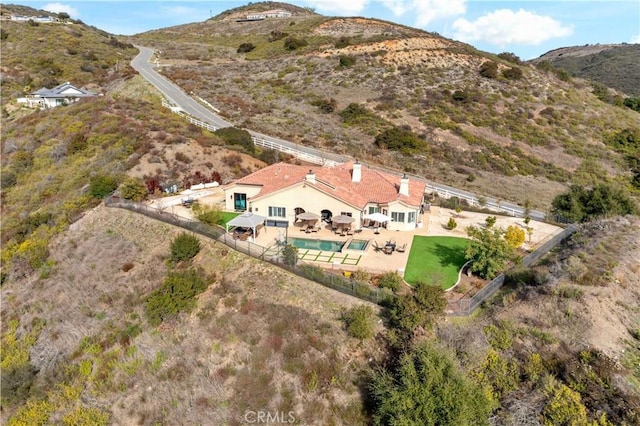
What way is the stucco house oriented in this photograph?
away from the camera

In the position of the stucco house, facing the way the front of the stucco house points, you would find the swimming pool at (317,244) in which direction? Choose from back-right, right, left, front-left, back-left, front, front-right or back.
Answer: back

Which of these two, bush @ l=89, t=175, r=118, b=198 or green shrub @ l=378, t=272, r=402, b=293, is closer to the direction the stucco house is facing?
the bush

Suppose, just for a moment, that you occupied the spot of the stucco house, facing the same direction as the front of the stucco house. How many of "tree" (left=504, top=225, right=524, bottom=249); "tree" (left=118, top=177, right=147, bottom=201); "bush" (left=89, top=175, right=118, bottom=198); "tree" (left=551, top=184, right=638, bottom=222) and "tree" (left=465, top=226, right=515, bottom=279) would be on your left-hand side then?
2

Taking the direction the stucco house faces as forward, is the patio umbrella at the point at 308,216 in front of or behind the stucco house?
behind

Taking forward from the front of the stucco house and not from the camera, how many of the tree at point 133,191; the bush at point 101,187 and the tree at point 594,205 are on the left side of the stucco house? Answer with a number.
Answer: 2

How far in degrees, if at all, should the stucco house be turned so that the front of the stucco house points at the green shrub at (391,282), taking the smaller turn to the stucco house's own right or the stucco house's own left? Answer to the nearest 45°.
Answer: approximately 180°
